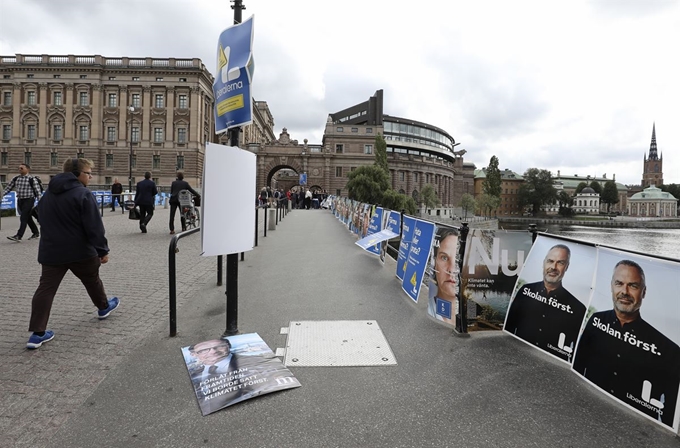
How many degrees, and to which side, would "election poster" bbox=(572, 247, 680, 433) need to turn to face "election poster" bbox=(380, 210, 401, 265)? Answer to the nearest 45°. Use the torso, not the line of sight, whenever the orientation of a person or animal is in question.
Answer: approximately 90° to its right

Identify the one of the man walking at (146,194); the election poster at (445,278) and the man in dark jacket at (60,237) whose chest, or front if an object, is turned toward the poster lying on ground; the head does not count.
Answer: the election poster

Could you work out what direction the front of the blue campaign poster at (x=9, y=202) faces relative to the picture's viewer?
facing the viewer

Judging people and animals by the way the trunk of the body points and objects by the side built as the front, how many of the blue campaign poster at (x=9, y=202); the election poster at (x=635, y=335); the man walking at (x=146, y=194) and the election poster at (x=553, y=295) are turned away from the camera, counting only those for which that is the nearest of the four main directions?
1

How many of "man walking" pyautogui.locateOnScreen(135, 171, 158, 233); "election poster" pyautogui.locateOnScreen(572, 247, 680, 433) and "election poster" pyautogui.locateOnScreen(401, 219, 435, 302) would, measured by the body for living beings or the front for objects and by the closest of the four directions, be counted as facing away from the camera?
1

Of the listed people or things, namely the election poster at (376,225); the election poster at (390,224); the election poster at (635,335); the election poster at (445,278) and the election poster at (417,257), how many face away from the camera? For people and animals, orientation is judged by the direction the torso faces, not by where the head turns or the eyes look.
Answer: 0

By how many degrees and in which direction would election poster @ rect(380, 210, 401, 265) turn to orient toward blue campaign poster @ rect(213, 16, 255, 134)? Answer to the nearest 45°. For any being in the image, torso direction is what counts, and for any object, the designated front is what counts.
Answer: approximately 45° to its left

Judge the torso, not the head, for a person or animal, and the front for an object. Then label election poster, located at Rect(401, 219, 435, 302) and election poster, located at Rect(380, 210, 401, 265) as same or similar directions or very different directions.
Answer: same or similar directions

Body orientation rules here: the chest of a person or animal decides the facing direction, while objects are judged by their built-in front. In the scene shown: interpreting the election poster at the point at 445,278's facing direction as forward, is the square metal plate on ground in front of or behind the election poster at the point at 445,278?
in front

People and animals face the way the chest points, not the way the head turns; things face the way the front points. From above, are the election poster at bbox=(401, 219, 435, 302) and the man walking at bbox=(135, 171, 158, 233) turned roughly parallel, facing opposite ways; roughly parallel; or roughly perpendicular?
roughly perpendicular

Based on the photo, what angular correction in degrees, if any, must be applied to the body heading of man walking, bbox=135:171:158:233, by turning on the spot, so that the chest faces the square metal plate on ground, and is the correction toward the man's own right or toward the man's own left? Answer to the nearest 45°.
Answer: approximately 180°

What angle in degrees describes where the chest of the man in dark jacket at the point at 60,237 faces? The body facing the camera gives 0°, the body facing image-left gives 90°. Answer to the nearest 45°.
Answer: approximately 225°

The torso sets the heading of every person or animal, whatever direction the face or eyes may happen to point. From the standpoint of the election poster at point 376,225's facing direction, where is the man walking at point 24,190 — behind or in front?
in front

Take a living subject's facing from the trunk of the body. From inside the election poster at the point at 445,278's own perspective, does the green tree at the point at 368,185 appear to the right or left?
on its right

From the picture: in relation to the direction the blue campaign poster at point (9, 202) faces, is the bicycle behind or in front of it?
in front

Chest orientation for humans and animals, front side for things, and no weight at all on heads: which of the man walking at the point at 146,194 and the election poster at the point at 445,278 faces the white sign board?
the election poster
